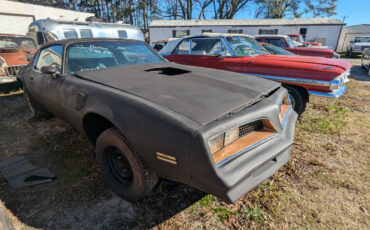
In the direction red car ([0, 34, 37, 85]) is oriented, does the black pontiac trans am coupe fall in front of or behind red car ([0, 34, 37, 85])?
in front

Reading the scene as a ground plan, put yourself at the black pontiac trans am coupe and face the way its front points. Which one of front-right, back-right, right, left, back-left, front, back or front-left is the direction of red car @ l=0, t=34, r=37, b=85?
back

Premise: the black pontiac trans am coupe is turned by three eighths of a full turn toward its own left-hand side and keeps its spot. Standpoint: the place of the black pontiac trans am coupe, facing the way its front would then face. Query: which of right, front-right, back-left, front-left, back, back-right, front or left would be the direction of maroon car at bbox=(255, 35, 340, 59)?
front-right

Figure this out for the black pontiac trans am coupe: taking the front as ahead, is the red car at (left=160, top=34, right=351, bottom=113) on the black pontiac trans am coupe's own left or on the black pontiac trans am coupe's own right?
on the black pontiac trans am coupe's own left

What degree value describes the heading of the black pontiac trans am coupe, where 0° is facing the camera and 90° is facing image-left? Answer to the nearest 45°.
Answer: approximately 315°

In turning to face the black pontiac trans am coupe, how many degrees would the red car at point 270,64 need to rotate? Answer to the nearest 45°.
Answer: approximately 45° to its right

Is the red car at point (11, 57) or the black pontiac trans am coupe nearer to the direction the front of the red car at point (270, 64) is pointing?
the black pontiac trans am coupe

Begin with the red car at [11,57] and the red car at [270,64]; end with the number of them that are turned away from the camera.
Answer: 0

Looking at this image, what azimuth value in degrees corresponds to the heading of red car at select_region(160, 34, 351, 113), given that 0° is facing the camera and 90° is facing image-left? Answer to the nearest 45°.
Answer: approximately 315°
